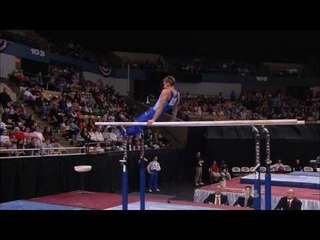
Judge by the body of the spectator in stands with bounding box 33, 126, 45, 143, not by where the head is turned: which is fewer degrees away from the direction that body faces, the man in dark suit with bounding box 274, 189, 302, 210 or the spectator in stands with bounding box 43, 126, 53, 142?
the man in dark suit

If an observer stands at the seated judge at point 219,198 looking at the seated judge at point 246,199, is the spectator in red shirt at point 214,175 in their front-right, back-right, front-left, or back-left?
back-left

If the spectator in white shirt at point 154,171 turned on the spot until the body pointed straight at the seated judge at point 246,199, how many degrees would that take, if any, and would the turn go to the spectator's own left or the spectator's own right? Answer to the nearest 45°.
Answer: approximately 45° to the spectator's own left
